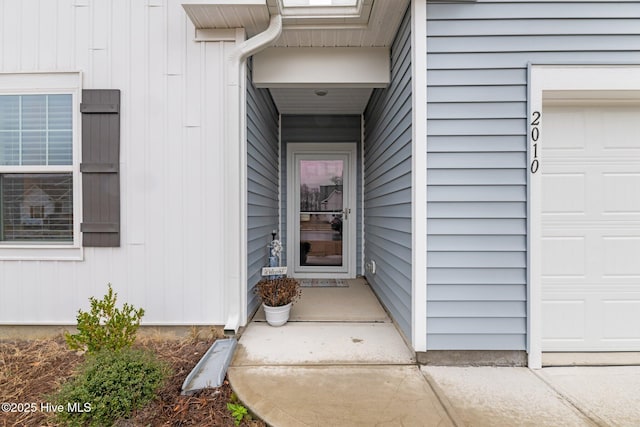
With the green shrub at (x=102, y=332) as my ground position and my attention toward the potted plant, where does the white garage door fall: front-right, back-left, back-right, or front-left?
front-right

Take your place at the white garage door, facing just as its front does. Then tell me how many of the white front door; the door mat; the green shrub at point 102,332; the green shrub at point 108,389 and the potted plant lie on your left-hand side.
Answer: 0

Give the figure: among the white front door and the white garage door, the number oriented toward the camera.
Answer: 2

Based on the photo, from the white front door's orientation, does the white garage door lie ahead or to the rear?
ahead

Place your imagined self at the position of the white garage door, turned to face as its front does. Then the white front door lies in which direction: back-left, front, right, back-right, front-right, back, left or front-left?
right

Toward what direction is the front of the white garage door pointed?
toward the camera

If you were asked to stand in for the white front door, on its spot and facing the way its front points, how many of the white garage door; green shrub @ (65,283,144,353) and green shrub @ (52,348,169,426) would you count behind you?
0

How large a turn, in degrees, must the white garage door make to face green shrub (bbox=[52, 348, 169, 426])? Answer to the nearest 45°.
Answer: approximately 45° to its right

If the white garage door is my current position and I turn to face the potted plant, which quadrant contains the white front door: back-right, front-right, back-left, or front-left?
front-right

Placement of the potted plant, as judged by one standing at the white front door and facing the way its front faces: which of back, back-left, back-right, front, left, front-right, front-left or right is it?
front

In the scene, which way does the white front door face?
toward the camera

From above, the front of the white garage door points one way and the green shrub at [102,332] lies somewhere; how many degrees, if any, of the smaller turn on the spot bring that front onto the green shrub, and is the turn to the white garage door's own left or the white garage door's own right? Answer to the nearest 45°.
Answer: approximately 45° to the white garage door's own right

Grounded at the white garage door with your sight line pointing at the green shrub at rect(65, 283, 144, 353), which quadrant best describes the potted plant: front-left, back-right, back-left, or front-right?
front-right

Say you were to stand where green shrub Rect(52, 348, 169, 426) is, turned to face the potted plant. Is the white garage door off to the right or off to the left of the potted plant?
right

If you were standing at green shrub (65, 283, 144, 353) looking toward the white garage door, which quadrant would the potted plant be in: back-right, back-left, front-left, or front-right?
front-left

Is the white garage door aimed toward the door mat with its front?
no
